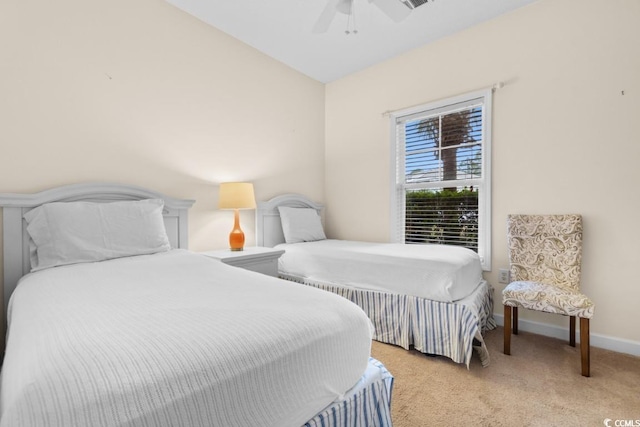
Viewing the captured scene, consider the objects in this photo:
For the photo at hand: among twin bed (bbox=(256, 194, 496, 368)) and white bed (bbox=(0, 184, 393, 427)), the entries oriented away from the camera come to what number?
0

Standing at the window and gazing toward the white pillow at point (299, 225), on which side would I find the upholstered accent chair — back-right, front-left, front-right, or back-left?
back-left

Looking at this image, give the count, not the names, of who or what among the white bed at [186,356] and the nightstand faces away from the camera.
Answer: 0

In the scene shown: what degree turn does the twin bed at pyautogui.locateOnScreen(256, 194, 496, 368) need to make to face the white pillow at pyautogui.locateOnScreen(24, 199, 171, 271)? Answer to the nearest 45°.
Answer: approximately 90° to its right

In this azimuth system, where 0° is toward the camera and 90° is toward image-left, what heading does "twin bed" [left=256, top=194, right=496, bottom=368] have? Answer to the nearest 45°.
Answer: approximately 315°

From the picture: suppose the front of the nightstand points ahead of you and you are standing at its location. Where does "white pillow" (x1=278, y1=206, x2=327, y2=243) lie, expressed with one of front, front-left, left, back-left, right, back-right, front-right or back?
left

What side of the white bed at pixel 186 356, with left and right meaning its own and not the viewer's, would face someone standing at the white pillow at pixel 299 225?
left

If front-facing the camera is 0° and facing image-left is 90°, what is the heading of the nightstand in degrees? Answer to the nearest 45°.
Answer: approximately 315°

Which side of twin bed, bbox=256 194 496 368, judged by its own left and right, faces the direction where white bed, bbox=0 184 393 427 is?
right

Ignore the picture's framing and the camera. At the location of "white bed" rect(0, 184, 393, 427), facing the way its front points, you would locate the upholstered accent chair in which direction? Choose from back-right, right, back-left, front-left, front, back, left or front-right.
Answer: front-left

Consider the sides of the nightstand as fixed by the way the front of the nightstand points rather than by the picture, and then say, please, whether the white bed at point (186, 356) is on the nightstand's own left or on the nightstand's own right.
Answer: on the nightstand's own right

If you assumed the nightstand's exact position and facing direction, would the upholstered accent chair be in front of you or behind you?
in front
